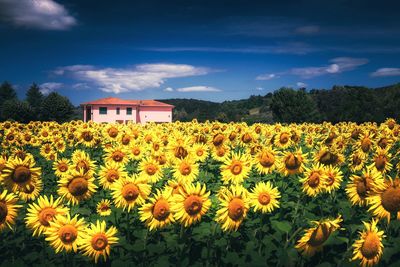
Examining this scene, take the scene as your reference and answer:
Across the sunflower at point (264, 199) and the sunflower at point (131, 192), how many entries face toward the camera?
2

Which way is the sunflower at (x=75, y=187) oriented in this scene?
toward the camera

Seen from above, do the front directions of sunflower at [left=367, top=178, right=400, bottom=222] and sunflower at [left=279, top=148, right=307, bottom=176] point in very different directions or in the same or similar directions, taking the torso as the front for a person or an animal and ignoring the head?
same or similar directions

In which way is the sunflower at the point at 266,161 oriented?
toward the camera

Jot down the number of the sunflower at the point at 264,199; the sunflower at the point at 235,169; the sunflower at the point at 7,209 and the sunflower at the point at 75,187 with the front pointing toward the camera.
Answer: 4

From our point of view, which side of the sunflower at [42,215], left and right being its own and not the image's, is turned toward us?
front

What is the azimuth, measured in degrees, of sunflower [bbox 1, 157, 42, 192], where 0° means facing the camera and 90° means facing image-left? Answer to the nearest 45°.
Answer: approximately 0°

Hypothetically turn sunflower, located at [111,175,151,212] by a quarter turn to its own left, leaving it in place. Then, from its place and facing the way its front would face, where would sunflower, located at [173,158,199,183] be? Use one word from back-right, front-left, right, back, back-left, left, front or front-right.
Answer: front-left

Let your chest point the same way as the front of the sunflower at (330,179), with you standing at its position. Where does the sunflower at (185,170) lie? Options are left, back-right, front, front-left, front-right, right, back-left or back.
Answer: right

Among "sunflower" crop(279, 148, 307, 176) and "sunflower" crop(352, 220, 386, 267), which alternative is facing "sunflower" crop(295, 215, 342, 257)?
"sunflower" crop(279, 148, 307, 176)

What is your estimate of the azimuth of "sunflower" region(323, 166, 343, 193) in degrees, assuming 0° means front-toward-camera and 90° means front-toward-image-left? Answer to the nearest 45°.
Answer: approximately 0°

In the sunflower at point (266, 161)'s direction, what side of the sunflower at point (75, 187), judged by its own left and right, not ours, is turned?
left

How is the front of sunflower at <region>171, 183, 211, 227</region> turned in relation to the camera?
facing the viewer

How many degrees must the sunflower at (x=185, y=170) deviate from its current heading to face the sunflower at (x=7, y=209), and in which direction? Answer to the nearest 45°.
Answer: approximately 45° to its right

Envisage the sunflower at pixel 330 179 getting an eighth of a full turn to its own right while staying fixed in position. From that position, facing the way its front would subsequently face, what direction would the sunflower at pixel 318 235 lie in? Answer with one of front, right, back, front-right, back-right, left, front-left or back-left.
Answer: front-left

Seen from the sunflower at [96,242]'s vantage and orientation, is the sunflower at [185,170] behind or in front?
behind
